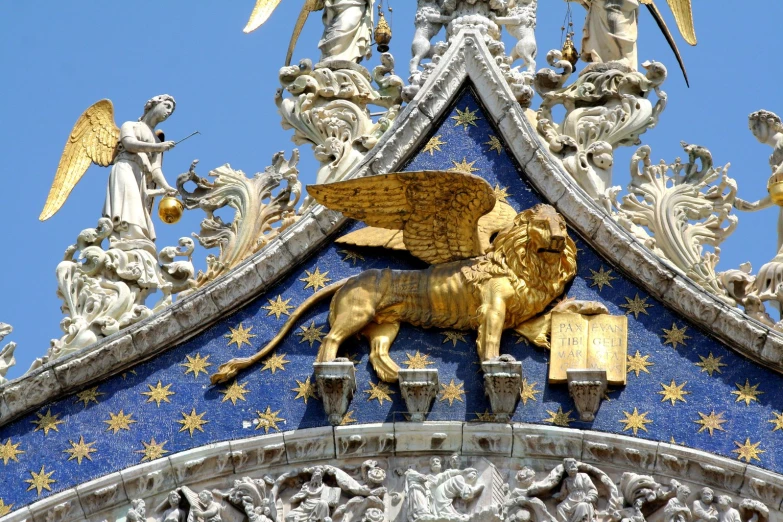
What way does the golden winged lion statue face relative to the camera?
to the viewer's right
